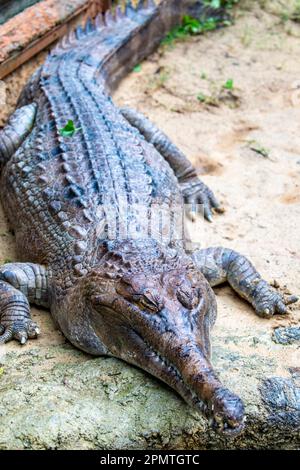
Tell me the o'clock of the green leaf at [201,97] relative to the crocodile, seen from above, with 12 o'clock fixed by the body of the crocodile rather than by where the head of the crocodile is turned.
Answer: The green leaf is roughly at 8 o'clock from the crocodile.

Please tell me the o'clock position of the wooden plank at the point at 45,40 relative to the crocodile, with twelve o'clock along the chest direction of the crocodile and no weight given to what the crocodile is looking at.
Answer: The wooden plank is roughly at 7 o'clock from the crocodile.

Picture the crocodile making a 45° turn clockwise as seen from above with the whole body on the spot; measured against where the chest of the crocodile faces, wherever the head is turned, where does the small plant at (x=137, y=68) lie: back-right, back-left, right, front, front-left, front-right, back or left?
back

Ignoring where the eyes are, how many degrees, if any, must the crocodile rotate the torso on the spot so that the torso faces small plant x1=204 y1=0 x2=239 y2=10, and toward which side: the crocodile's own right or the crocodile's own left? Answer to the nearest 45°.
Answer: approximately 135° to the crocodile's own left

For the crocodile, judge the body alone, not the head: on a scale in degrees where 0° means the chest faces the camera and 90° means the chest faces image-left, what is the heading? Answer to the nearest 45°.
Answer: approximately 315°
